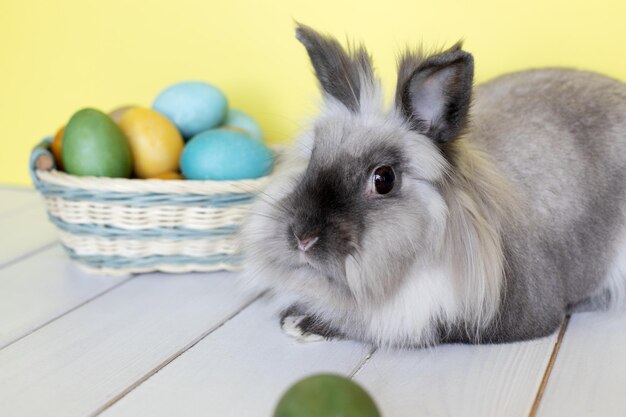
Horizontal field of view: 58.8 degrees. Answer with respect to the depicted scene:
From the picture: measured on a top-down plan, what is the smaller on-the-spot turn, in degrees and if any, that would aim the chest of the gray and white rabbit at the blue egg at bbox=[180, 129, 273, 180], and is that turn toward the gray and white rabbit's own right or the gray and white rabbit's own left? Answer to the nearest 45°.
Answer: approximately 90° to the gray and white rabbit's own right

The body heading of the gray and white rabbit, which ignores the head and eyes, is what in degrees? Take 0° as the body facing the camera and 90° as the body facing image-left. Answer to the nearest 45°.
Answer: approximately 45°

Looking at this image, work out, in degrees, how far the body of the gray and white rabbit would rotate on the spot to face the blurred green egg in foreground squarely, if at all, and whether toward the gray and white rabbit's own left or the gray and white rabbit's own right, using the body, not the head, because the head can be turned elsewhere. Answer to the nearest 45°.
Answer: approximately 45° to the gray and white rabbit's own left

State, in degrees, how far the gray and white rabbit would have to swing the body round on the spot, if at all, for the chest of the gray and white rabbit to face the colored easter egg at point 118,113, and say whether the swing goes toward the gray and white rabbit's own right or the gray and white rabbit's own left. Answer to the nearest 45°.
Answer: approximately 90° to the gray and white rabbit's own right

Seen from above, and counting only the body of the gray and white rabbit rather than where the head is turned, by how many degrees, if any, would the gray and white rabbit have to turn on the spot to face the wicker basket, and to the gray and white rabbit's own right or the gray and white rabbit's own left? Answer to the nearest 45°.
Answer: approximately 45° to the gray and white rabbit's own right

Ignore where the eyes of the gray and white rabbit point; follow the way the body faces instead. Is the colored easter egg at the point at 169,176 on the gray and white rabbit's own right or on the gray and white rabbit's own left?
on the gray and white rabbit's own right

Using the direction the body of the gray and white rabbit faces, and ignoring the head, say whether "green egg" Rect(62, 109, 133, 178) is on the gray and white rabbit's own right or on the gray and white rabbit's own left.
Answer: on the gray and white rabbit's own right
